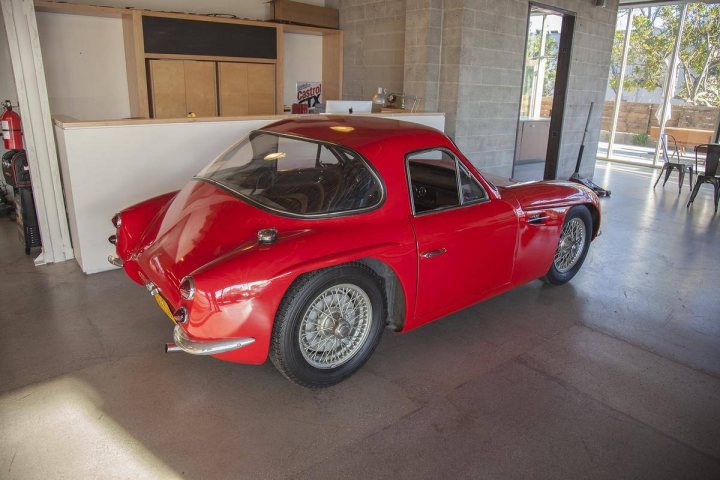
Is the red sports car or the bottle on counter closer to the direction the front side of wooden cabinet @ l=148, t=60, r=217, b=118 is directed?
the red sports car

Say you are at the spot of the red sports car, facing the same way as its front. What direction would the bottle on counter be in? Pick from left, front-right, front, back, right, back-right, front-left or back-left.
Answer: front-left

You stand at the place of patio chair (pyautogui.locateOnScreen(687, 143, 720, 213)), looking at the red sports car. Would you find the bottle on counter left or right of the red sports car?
right

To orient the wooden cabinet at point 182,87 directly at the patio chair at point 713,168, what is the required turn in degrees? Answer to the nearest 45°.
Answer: approximately 90° to its left

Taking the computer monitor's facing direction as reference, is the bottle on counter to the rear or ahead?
ahead

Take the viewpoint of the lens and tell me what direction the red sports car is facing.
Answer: facing away from the viewer and to the right of the viewer

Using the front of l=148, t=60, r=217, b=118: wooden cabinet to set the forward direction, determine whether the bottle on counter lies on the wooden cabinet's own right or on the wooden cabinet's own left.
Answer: on the wooden cabinet's own left

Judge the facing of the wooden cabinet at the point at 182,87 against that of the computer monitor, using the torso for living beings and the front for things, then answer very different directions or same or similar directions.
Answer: very different directions

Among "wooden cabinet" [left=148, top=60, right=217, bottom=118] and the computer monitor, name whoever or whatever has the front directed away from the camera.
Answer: the computer monitor

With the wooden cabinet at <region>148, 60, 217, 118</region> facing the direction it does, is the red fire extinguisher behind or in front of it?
in front

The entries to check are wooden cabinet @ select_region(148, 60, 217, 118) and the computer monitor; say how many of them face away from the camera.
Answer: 1

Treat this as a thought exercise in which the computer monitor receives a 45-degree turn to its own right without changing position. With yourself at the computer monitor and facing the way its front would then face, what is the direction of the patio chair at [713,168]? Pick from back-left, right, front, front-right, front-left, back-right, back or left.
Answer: front-right

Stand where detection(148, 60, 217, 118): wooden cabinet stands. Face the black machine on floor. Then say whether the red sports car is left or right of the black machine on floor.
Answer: left

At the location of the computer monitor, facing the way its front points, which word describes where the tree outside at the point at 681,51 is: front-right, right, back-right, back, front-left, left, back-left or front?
front-right

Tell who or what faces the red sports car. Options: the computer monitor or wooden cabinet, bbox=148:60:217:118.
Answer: the wooden cabinet

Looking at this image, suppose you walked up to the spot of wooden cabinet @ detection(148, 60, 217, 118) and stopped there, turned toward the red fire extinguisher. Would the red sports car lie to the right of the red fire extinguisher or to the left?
left

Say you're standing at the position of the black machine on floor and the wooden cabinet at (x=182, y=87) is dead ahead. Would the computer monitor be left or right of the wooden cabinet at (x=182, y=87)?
right

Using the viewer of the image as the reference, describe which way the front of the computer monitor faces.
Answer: facing away from the viewer

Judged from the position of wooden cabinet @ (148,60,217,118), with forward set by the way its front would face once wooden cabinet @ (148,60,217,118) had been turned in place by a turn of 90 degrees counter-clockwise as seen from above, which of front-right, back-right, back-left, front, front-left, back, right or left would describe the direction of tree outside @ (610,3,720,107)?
front
